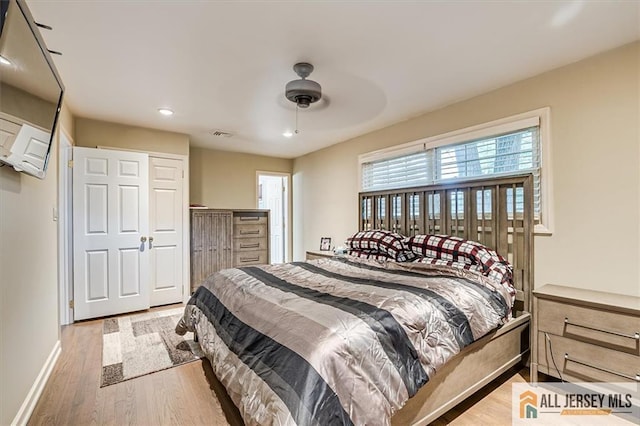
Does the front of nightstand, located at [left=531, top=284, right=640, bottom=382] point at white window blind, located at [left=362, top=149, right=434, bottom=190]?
no

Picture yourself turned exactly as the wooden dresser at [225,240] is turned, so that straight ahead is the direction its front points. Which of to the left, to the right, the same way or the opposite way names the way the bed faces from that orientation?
to the right

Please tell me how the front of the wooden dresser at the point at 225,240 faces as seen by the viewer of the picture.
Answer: facing the viewer

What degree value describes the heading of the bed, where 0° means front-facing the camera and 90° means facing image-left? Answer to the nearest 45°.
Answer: approximately 45°

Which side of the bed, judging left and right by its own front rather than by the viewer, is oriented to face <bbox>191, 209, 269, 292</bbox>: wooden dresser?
right

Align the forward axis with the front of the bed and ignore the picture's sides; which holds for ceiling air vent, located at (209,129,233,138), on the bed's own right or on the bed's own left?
on the bed's own right

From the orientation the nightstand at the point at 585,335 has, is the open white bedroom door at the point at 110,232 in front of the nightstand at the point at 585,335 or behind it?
in front

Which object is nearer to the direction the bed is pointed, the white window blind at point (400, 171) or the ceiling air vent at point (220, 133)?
the ceiling air vent

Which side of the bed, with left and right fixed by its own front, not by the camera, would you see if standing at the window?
back

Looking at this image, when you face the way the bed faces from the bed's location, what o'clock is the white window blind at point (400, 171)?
The white window blind is roughly at 5 o'clock from the bed.

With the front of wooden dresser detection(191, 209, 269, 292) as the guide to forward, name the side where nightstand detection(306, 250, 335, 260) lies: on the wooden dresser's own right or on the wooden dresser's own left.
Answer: on the wooden dresser's own left

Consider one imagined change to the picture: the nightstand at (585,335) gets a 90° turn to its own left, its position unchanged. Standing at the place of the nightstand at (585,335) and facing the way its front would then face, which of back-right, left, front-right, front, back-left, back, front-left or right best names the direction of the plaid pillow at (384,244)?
back-right

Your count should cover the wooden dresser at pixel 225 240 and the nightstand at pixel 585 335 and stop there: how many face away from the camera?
0

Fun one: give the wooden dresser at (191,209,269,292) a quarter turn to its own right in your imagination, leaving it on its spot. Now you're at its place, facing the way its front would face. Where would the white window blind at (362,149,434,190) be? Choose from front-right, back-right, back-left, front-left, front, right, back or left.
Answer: back-left

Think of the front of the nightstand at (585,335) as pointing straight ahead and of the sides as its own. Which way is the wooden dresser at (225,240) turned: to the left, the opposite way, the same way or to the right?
to the left

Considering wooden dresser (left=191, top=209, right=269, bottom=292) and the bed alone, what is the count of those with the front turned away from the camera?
0

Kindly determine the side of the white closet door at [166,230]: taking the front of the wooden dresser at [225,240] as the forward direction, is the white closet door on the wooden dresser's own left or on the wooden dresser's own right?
on the wooden dresser's own right

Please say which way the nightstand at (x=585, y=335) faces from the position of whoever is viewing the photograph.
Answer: facing the viewer and to the left of the viewer

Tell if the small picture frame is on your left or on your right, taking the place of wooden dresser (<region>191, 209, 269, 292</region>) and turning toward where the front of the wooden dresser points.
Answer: on your left
